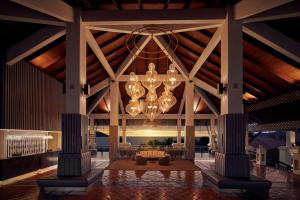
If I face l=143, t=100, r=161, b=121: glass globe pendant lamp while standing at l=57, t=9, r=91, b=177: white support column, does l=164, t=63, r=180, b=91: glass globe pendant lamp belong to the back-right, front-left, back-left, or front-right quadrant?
front-right

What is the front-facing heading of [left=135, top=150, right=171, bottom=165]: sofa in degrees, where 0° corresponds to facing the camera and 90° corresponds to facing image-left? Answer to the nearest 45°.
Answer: approximately 0°

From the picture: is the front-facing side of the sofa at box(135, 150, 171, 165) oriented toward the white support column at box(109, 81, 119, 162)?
no

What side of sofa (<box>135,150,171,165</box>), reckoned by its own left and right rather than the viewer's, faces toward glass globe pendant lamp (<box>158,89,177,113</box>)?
front

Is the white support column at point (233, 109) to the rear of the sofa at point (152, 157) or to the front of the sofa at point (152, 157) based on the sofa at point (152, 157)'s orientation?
to the front

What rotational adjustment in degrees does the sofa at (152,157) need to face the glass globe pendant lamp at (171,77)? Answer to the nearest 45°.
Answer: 0° — it already faces it

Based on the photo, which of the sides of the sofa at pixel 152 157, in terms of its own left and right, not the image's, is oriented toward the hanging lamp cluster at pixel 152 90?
front

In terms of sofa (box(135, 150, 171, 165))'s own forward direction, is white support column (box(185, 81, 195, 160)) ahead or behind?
behind
